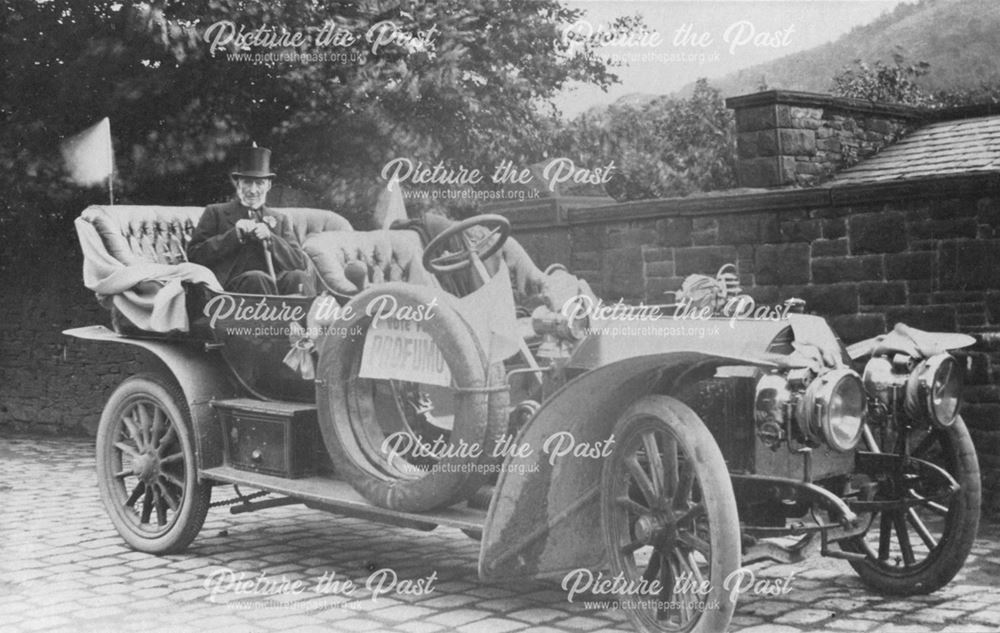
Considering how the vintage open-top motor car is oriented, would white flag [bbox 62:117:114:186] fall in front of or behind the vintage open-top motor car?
behind

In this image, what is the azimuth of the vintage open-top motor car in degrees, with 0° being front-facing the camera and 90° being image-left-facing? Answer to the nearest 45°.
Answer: approximately 315°
